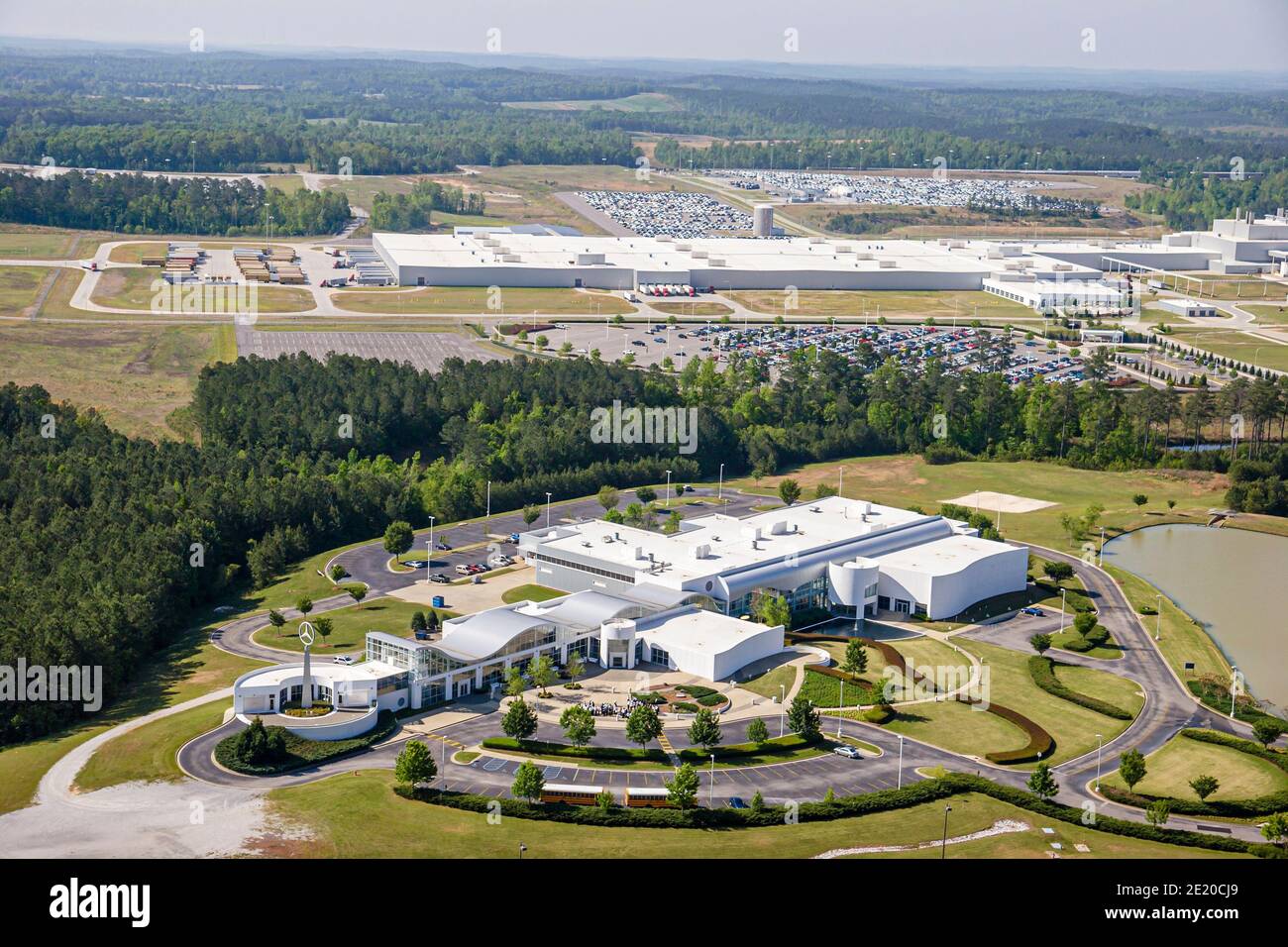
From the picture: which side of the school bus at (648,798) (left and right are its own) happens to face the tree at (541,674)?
left

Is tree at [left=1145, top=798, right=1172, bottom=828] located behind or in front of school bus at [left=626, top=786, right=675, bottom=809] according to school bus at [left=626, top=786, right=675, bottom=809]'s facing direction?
in front

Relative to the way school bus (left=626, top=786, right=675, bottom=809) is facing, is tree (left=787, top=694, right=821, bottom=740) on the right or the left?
on its left

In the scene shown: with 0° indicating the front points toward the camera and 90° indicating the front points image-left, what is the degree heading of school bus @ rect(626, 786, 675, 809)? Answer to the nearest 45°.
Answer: approximately 270°

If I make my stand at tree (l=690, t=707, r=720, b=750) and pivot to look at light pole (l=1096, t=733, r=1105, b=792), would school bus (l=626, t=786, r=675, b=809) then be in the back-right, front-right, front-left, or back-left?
back-right

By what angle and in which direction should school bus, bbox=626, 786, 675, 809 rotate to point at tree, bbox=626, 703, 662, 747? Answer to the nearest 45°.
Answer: approximately 90° to its left

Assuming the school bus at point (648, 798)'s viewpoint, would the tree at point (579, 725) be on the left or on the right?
on its left

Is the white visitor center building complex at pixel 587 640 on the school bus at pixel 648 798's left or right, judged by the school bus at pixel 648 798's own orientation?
on its left
